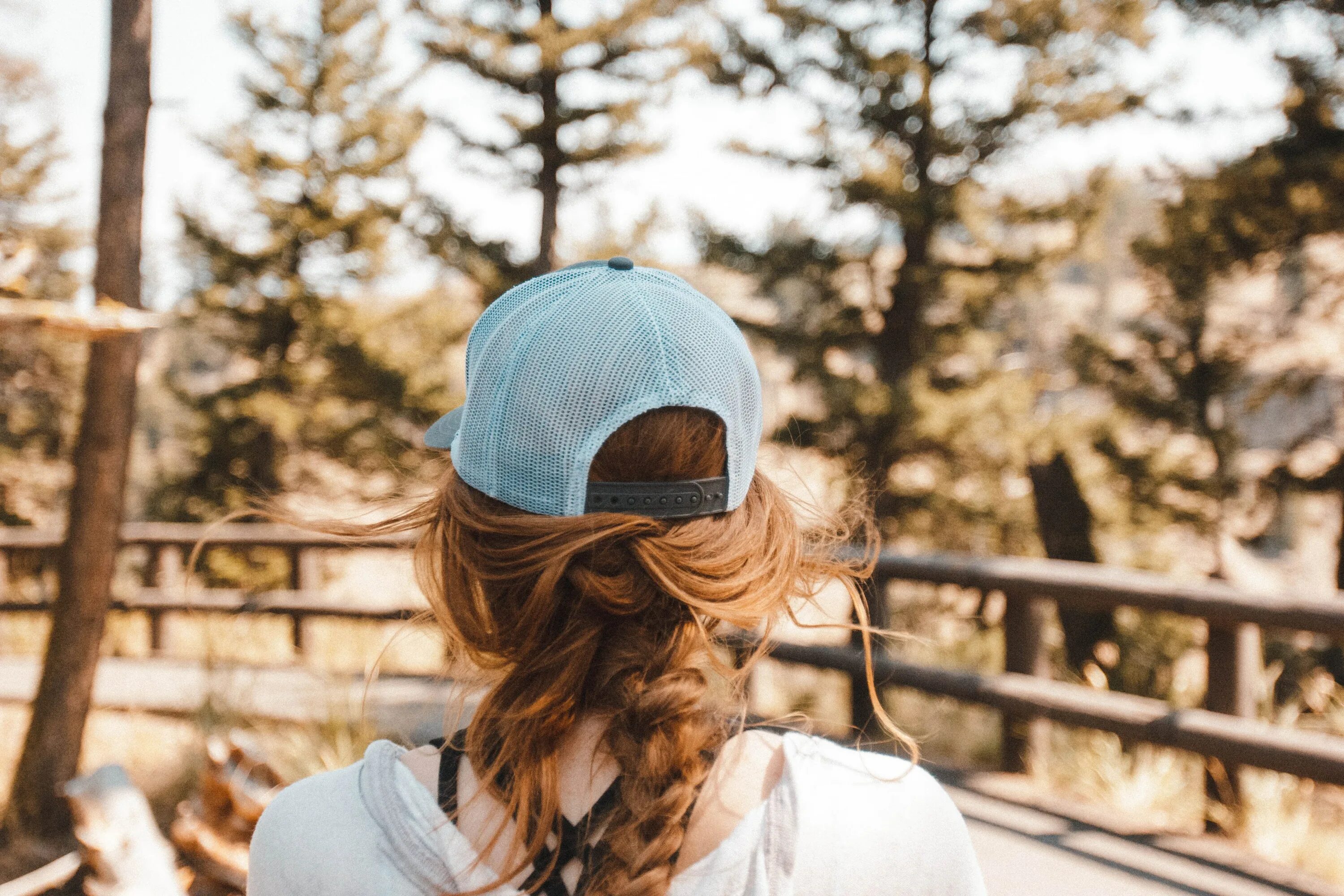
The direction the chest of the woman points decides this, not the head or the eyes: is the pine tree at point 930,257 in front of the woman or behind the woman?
in front

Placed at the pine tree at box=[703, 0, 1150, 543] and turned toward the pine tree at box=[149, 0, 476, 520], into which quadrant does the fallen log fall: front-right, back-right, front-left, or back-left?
front-left

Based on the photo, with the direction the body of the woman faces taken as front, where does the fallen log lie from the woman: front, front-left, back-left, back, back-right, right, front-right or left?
front-left

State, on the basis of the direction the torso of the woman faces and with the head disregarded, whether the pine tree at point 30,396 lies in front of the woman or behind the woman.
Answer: in front

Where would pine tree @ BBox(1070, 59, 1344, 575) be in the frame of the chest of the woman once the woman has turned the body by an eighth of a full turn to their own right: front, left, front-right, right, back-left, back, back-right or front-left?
front

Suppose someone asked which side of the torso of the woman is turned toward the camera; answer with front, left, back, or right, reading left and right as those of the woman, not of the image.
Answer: back

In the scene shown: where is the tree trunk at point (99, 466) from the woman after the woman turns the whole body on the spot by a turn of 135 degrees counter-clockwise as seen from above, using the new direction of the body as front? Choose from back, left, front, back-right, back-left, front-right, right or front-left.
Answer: right
